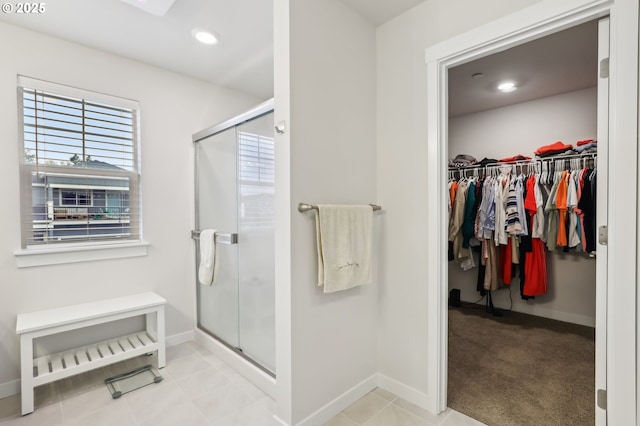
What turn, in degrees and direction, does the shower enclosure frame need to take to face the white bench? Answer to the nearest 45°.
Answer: approximately 45° to its right

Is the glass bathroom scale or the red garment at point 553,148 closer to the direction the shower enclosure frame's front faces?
the glass bathroom scale

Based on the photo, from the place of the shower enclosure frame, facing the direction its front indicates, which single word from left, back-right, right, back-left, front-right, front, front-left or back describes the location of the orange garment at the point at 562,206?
back-left

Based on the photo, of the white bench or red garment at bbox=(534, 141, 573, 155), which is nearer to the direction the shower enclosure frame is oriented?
the white bench

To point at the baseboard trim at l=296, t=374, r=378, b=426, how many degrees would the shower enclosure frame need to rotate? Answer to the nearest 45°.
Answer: approximately 90° to its left

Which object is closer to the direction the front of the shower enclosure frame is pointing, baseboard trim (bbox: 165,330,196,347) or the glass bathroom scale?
the glass bathroom scale

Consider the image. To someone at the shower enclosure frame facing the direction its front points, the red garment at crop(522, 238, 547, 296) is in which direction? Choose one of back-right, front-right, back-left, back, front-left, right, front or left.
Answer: back-left

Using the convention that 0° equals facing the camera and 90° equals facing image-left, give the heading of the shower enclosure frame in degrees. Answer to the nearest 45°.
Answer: approximately 45°

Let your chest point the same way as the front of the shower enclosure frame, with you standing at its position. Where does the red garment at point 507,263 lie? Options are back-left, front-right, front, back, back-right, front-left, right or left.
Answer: back-left

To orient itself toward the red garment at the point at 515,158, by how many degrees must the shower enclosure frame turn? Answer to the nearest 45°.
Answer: approximately 135° to its left

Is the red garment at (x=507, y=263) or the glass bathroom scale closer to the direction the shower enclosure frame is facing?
the glass bathroom scale
